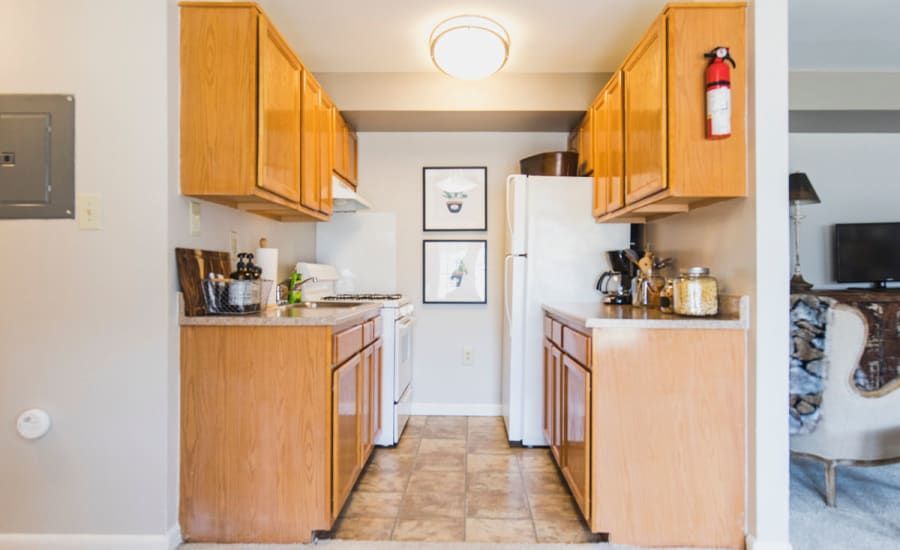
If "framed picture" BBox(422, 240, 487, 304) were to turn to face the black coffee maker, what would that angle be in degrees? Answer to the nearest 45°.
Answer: approximately 45° to its left

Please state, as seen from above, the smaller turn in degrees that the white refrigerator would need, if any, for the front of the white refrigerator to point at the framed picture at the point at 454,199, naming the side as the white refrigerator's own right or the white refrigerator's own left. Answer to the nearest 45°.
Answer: approximately 45° to the white refrigerator's own right

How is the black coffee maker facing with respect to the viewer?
to the viewer's left

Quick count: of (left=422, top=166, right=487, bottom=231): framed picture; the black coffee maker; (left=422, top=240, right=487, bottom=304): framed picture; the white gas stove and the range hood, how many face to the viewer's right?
2

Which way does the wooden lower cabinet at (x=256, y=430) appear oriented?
to the viewer's right

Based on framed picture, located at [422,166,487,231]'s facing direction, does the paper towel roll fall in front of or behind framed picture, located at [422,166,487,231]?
in front

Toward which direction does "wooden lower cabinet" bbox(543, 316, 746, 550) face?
to the viewer's left

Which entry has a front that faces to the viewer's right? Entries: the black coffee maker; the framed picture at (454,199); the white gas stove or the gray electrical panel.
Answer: the white gas stove

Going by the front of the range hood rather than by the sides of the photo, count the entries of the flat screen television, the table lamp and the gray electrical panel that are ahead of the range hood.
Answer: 2

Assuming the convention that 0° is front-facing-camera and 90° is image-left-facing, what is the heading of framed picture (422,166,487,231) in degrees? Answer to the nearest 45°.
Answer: approximately 0°

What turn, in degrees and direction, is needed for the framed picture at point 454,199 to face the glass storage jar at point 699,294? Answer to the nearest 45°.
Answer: approximately 45° to its left

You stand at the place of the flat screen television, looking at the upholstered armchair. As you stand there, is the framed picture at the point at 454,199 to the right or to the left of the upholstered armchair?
right

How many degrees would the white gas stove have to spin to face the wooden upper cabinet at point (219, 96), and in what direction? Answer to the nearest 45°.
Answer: approximately 135° to its right

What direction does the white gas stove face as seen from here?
to the viewer's right
